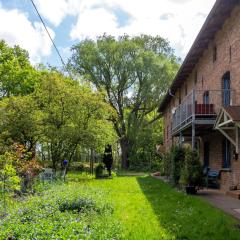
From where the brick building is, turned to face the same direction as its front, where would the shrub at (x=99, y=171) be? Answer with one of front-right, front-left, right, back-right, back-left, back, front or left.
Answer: front-right

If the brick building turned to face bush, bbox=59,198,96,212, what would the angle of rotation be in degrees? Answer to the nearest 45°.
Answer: approximately 45° to its left

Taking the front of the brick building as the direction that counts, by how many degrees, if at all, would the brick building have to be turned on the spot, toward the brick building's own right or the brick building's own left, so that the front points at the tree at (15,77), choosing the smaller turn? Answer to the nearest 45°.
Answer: approximately 45° to the brick building's own right

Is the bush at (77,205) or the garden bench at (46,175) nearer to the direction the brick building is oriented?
the garden bench

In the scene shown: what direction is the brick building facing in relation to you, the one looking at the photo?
facing to the left of the viewer
